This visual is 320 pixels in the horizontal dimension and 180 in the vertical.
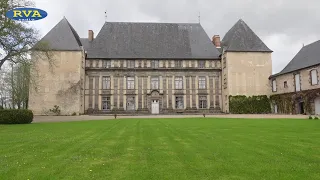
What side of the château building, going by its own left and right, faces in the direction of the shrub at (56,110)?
right

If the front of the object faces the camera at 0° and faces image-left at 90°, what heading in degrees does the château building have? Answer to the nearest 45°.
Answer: approximately 0°

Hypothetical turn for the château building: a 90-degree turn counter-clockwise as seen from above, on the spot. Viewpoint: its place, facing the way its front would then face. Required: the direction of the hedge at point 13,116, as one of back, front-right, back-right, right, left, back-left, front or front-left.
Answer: back-right

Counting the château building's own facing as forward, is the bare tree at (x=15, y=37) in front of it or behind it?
in front

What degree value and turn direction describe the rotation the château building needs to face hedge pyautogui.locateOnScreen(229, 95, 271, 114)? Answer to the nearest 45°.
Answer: approximately 90° to its left
